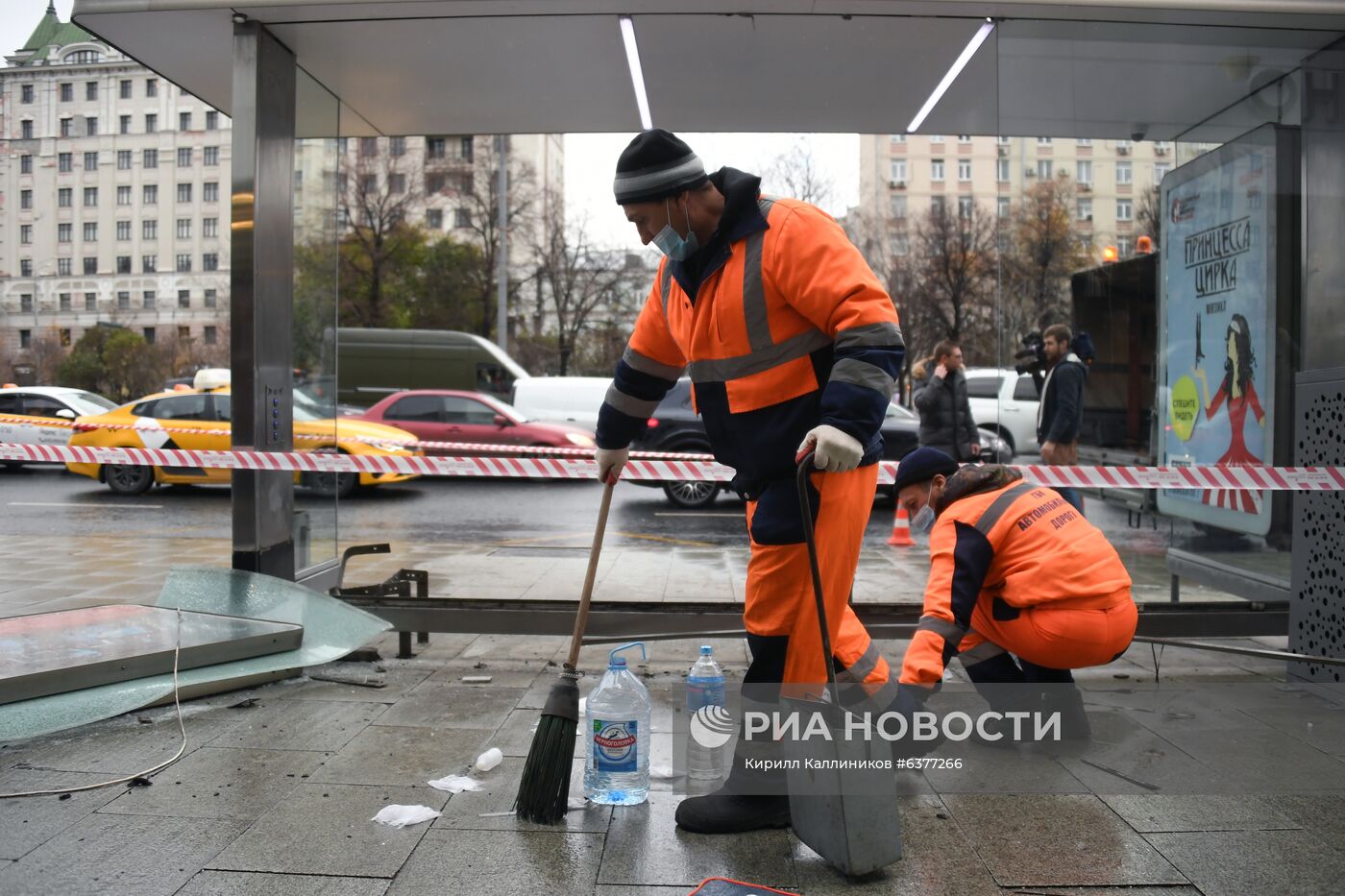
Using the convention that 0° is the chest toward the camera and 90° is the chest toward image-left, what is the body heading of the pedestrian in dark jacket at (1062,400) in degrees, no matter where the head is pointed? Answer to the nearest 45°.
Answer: approximately 90°

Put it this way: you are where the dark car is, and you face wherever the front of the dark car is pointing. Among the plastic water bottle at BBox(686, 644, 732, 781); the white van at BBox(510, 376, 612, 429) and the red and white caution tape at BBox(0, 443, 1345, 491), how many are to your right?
2

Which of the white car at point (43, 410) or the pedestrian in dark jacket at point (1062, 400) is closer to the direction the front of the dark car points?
the pedestrian in dark jacket

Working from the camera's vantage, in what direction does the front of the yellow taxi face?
facing to the right of the viewer

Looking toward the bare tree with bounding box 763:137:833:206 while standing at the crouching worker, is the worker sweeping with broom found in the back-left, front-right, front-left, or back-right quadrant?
back-left

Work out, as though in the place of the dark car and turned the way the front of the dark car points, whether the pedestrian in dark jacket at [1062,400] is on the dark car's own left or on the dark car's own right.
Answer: on the dark car's own right

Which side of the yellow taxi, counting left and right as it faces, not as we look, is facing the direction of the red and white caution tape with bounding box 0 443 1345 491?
right

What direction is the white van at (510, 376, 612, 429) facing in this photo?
to the viewer's right
